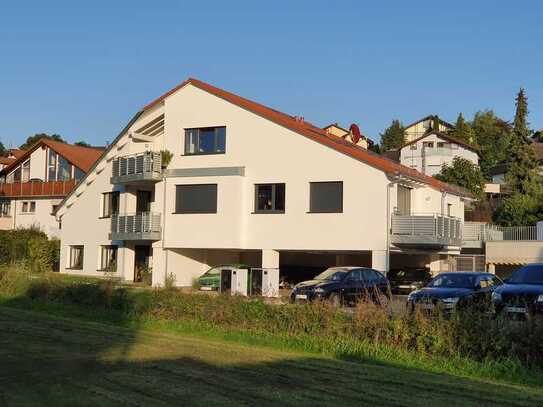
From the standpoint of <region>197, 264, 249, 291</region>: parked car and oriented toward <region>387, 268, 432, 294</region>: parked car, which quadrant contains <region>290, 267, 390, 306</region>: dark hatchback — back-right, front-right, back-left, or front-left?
front-right

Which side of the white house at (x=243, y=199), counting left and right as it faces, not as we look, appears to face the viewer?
front

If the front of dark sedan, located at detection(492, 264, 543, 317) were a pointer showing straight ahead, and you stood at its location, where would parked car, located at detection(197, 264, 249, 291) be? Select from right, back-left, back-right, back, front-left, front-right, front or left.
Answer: right

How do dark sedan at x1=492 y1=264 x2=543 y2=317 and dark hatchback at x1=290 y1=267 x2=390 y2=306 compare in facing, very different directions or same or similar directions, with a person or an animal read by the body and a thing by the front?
same or similar directions

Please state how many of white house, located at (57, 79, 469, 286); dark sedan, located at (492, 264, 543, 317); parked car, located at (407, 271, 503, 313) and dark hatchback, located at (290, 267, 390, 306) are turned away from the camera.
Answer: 0

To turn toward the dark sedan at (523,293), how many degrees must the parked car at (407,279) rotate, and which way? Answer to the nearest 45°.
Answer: approximately 45° to its left

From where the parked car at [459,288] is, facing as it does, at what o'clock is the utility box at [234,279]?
The utility box is roughly at 3 o'clock from the parked car.

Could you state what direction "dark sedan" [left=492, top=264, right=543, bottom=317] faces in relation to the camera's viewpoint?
facing the viewer and to the left of the viewer

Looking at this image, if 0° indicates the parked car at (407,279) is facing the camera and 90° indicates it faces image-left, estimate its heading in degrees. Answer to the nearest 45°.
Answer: approximately 45°

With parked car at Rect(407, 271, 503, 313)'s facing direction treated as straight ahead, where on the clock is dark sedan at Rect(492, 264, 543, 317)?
The dark sedan is roughly at 10 o'clock from the parked car.

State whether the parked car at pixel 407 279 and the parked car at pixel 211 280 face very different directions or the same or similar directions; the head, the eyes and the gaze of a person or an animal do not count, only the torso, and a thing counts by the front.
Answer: same or similar directions
